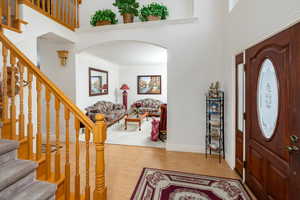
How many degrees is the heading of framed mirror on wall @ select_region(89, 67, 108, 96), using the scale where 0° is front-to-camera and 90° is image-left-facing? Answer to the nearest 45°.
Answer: approximately 315°

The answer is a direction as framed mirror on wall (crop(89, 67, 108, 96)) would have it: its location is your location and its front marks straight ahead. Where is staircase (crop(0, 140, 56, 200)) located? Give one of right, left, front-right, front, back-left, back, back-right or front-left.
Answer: front-right

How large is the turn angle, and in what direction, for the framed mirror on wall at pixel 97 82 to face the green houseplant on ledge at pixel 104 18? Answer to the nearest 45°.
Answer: approximately 45° to its right

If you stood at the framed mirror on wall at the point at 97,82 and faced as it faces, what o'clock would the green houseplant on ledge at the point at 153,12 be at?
The green houseplant on ledge is roughly at 1 o'clock from the framed mirror on wall.

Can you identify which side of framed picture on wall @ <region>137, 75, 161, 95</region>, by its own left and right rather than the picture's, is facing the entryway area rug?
front

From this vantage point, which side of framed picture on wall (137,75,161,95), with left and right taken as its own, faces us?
front

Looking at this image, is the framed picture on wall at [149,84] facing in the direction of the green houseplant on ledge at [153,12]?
yes

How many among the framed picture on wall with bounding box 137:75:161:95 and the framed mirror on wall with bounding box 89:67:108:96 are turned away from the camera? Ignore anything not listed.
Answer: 0

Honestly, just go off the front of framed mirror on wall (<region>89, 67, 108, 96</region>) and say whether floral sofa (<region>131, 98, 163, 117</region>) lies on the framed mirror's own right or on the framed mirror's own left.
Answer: on the framed mirror's own left
